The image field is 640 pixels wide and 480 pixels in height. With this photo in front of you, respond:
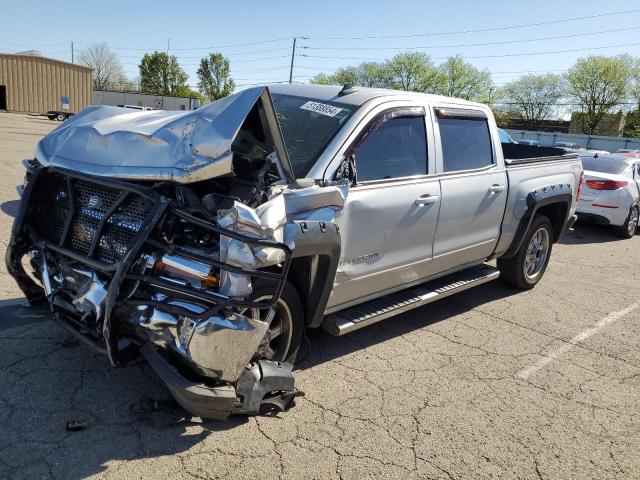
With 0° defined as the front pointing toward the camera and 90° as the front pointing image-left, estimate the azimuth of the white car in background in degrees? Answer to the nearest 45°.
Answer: approximately 225°

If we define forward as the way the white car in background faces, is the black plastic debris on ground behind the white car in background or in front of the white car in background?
behind

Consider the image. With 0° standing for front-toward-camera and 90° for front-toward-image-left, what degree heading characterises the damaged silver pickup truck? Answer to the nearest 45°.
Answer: approximately 45°
